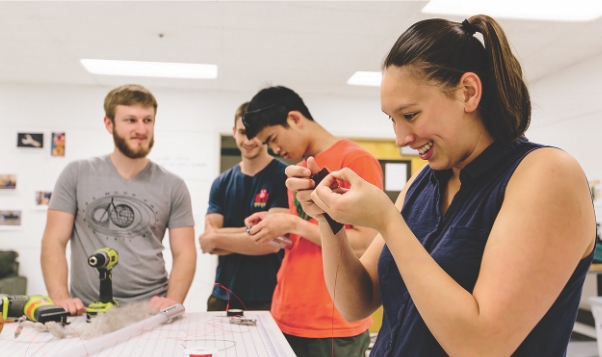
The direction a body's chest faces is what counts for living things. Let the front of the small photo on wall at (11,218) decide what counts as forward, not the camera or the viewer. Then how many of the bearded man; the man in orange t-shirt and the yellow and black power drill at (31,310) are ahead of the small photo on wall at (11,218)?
3

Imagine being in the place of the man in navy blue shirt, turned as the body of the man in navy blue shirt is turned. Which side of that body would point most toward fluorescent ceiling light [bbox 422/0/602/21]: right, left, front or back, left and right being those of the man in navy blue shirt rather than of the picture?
left

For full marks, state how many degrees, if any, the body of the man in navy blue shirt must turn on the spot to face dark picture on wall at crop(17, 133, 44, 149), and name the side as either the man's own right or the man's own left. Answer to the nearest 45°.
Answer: approximately 135° to the man's own right

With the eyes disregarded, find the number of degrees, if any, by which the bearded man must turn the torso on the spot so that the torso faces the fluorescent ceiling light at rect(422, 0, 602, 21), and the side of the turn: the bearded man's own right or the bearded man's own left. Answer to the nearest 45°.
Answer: approximately 90° to the bearded man's own left

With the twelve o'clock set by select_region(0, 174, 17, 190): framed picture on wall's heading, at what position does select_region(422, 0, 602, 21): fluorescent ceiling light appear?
The fluorescent ceiling light is roughly at 11 o'clock from the framed picture on wall.

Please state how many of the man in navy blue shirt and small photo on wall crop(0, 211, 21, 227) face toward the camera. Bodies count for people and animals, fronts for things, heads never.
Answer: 2

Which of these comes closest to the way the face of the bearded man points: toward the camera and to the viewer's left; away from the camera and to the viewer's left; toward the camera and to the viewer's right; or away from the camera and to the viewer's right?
toward the camera and to the viewer's right

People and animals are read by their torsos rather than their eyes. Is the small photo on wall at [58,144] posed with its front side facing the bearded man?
yes

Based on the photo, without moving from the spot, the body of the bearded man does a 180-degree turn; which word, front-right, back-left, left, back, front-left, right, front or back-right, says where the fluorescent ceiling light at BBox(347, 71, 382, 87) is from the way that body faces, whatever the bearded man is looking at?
front-right

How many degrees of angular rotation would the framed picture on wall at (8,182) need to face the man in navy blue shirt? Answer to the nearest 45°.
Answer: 0° — it already faces them
